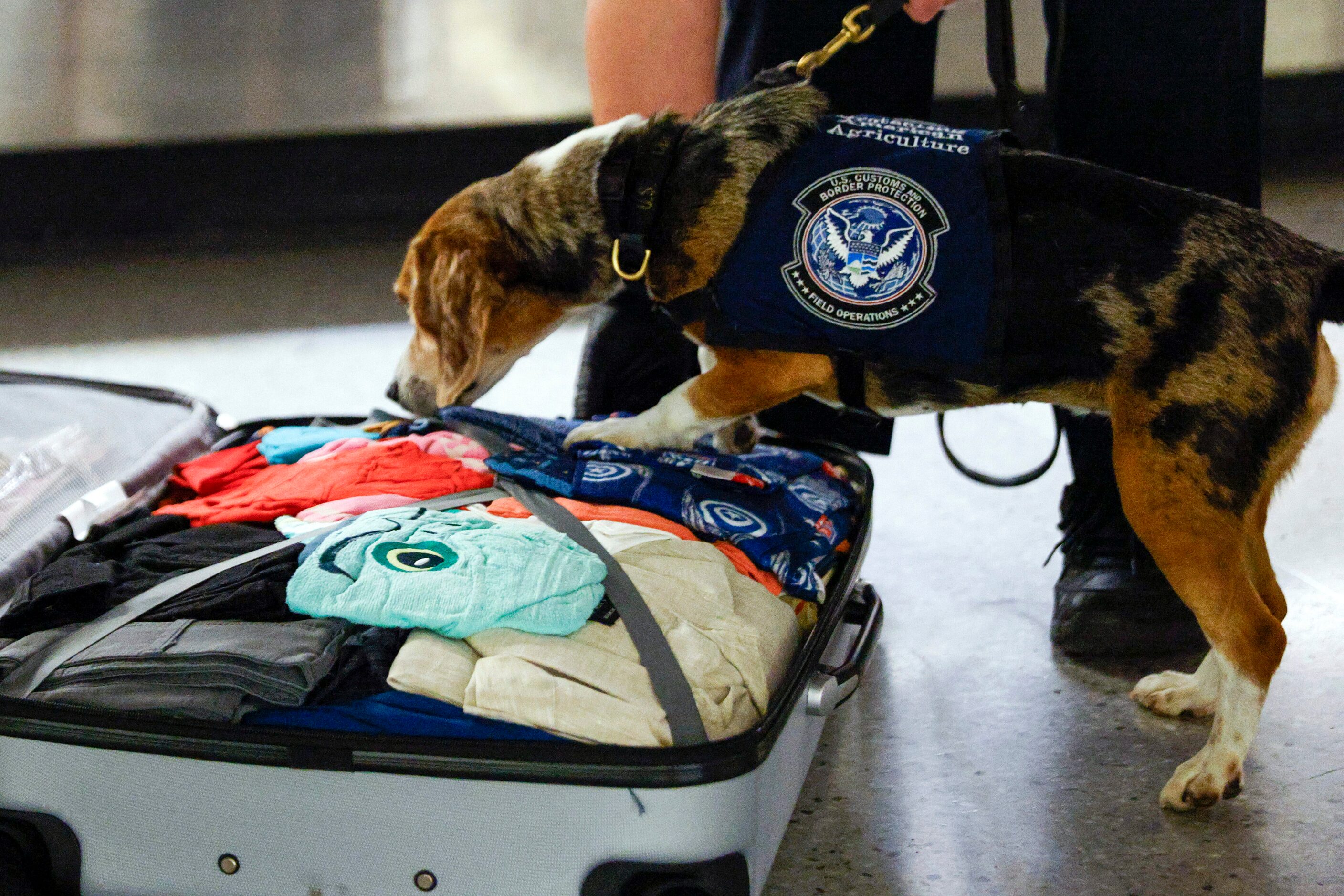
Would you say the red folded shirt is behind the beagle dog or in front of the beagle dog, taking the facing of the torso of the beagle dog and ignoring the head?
in front

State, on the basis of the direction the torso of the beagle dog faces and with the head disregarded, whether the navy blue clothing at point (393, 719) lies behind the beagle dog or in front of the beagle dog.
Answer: in front

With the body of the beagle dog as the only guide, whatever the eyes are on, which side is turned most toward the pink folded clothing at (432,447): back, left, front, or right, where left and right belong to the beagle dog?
front

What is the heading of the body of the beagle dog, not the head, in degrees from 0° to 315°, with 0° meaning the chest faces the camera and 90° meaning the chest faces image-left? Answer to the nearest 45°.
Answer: approximately 90°

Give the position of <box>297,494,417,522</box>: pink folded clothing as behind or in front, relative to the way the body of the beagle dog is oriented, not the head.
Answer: in front

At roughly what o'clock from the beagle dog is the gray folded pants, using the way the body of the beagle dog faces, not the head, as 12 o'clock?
The gray folded pants is roughly at 11 o'clock from the beagle dog.
